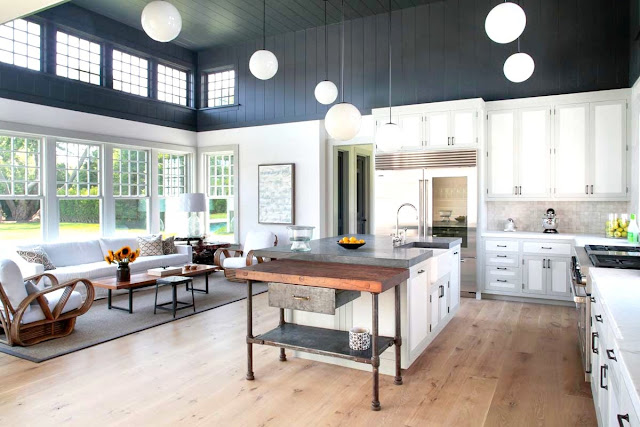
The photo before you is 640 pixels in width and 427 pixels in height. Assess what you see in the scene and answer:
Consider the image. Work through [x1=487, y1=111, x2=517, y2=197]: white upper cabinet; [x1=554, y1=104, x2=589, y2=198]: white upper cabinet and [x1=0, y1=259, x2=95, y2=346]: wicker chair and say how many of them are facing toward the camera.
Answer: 2

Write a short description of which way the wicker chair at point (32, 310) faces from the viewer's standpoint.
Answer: facing away from the viewer and to the right of the viewer

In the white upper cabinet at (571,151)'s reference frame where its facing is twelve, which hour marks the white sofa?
The white sofa is roughly at 2 o'clock from the white upper cabinet.

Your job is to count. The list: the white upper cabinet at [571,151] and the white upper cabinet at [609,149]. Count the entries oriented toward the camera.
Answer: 2

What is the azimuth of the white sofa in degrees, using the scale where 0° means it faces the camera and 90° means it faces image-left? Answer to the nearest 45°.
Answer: approximately 315°
